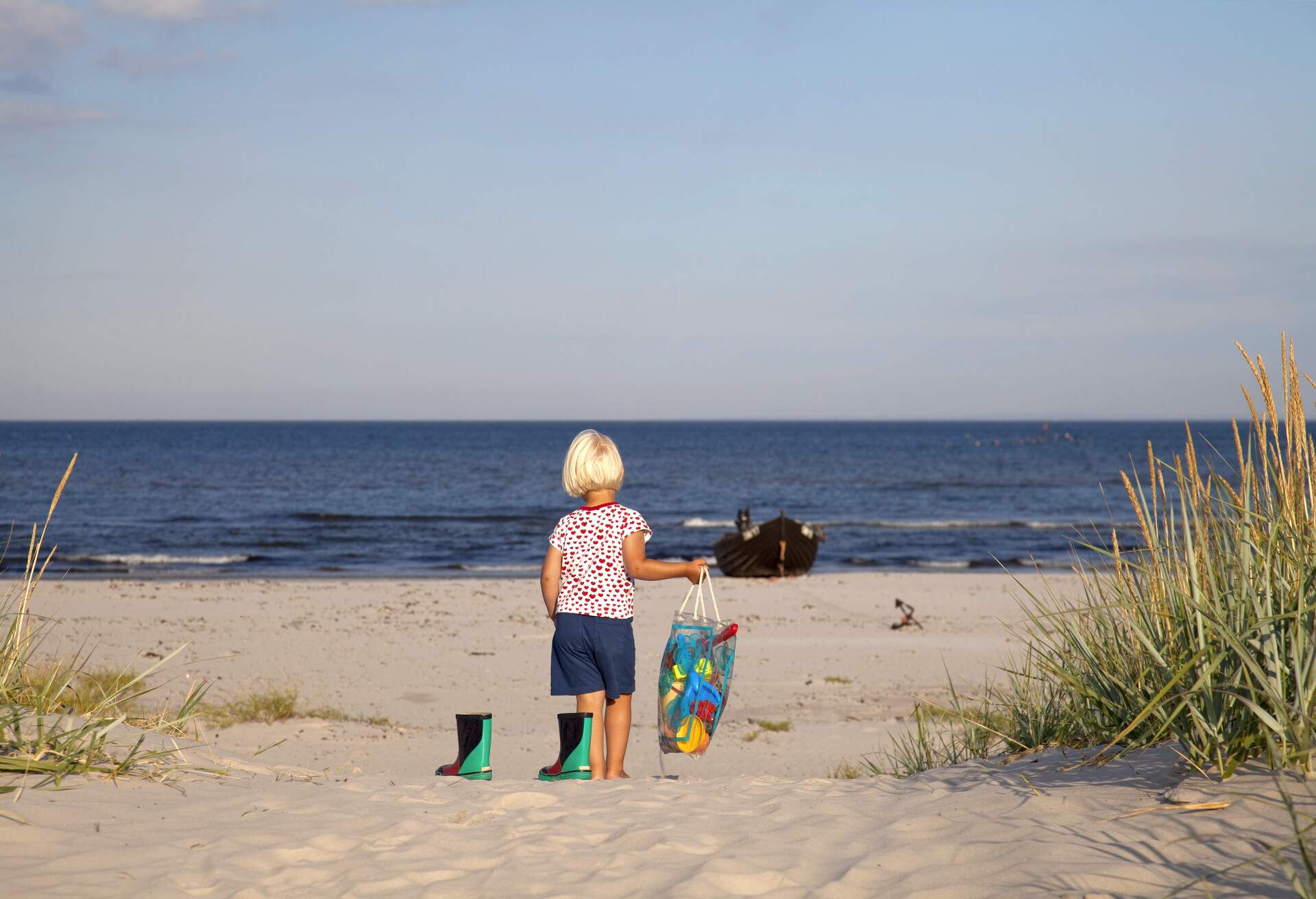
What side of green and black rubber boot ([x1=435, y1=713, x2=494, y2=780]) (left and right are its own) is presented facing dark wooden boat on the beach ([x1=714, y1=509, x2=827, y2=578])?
right

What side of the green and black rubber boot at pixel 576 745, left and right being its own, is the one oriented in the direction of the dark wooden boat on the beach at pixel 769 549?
right

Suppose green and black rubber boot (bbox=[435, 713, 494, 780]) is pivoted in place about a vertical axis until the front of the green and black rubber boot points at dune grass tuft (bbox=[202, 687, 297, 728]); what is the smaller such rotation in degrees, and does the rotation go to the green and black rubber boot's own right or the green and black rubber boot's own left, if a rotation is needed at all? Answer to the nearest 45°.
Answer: approximately 45° to the green and black rubber boot's own right

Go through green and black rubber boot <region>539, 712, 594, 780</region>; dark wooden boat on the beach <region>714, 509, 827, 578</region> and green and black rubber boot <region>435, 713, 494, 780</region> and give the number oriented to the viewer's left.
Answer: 2

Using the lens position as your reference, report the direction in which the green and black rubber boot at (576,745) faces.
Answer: facing to the left of the viewer

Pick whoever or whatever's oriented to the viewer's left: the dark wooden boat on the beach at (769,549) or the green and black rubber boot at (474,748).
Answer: the green and black rubber boot

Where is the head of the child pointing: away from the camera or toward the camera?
away from the camera

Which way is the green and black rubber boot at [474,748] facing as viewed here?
to the viewer's left
